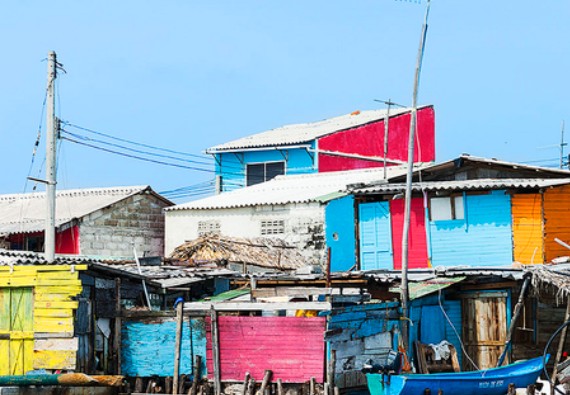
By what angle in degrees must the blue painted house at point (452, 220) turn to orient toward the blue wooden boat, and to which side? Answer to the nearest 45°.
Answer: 0° — it already faces it

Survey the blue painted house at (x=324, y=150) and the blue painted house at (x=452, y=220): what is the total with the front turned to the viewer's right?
0

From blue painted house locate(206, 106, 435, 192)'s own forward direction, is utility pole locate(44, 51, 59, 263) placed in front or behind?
in front

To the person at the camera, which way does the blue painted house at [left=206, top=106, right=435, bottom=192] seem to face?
facing the viewer and to the left of the viewer

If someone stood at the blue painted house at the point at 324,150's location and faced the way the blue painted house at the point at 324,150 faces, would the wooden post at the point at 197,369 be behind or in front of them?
in front

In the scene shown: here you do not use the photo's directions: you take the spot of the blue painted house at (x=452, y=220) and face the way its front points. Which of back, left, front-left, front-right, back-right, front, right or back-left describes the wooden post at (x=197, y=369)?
front-right

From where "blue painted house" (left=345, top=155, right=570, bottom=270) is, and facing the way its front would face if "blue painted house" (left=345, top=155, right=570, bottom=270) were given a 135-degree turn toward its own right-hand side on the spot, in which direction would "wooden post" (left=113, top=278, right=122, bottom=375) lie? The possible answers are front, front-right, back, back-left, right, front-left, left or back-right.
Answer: left

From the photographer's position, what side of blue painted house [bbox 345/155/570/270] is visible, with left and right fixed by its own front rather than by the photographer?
front

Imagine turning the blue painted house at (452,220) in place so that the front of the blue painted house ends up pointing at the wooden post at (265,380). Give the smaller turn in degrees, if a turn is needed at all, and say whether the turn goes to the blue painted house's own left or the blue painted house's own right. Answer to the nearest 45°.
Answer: approximately 45° to the blue painted house's own right

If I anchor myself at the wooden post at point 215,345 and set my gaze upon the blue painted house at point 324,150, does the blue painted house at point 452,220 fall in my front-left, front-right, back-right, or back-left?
front-right
